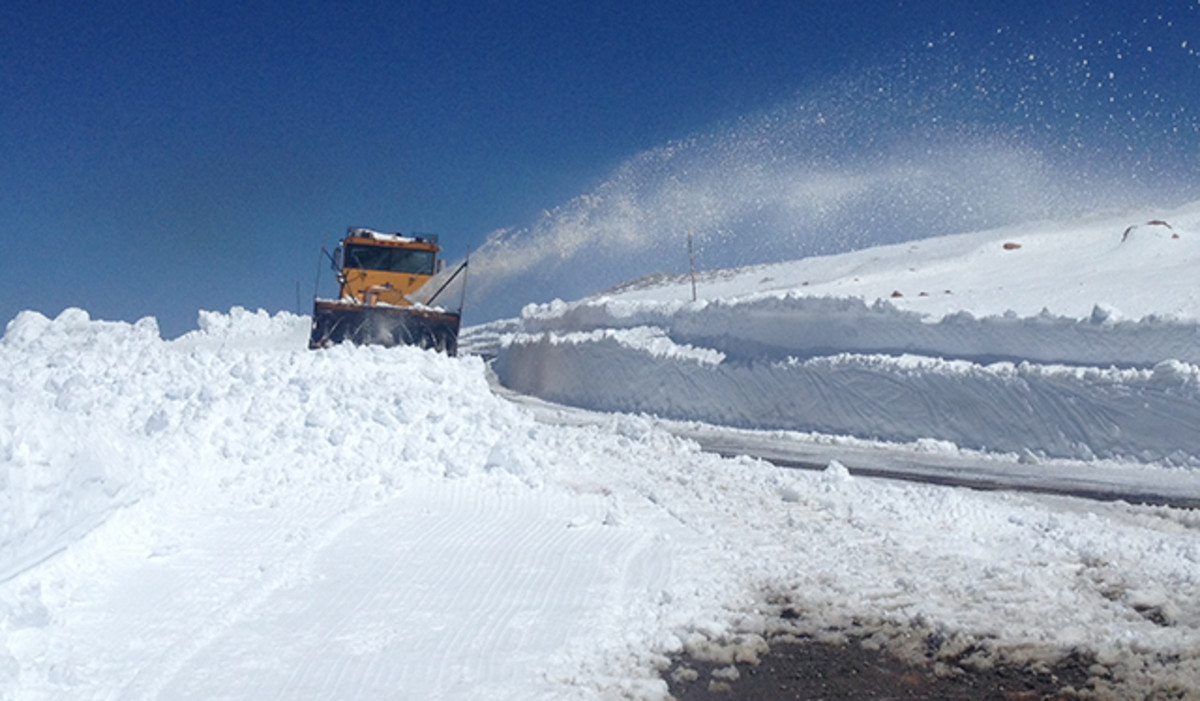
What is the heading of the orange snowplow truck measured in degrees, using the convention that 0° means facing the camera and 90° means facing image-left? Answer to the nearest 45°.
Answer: approximately 0°
